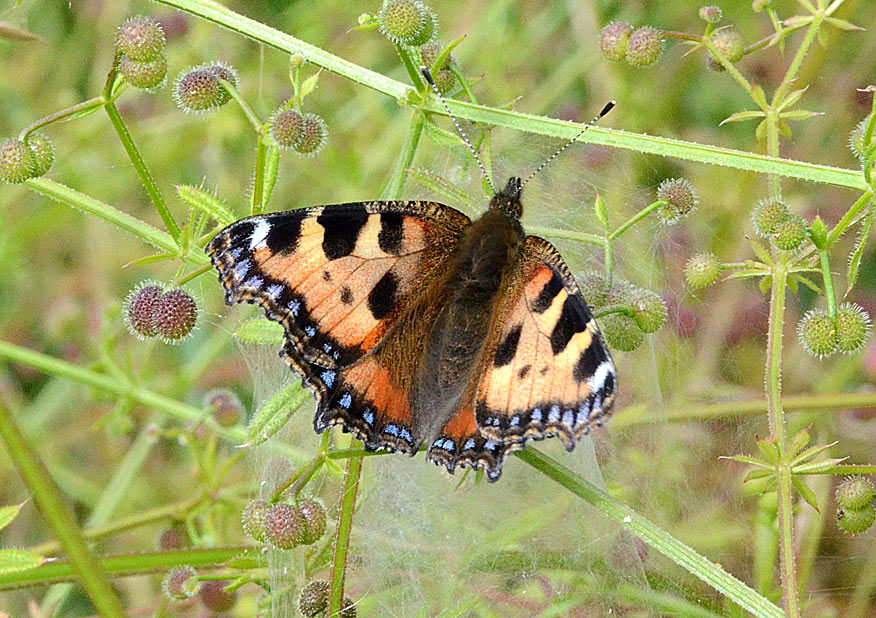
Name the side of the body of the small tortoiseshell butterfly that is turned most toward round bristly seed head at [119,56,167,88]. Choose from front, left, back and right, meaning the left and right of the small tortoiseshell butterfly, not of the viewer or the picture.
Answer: left

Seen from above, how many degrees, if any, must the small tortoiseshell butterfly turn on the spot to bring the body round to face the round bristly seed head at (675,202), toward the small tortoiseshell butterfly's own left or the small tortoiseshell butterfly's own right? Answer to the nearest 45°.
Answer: approximately 90° to the small tortoiseshell butterfly's own right

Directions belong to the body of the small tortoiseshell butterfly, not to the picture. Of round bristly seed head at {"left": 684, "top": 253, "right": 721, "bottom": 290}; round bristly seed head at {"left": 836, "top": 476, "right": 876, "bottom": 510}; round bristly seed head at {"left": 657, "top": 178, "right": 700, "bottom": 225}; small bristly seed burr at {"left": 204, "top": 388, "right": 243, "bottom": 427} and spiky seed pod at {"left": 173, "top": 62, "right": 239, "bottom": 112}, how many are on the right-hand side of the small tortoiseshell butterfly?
3

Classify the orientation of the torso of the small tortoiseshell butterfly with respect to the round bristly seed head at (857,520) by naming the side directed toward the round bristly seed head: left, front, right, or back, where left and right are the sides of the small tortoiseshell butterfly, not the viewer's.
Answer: right

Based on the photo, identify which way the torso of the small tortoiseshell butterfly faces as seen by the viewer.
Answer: away from the camera

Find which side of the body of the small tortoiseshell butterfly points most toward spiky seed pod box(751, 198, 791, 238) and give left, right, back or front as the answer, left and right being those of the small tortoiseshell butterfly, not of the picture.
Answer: right

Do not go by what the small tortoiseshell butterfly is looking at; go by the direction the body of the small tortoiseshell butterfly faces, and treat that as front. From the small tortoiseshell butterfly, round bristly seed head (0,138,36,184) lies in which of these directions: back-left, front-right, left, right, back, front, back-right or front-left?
left
